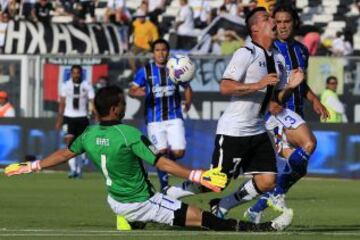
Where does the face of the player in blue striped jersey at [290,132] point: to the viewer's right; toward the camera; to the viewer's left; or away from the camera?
toward the camera

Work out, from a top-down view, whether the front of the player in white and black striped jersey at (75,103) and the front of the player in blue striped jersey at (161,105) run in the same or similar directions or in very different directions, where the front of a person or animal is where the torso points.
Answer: same or similar directions

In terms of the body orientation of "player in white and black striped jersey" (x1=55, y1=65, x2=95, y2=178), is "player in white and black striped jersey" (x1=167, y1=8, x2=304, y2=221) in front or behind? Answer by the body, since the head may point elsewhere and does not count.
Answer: in front

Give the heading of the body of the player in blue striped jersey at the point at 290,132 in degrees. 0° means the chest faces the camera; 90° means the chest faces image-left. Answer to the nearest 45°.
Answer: approximately 45°

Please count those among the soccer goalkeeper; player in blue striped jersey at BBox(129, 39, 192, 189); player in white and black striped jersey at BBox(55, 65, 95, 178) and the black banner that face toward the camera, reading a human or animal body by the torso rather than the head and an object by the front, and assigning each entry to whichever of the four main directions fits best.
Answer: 3

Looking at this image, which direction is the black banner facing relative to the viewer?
toward the camera

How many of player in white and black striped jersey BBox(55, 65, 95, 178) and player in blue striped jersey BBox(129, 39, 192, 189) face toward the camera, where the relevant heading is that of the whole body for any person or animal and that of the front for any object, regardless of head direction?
2

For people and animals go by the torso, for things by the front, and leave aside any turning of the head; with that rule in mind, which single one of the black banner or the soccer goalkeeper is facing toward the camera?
the black banner

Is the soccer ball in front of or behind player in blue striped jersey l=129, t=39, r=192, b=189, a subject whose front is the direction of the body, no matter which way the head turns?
in front

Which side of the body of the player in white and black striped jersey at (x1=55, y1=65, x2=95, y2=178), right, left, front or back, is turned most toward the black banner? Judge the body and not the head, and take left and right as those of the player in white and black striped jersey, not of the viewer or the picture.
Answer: back

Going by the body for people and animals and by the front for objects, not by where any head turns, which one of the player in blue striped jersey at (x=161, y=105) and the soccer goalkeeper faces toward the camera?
the player in blue striped jersey

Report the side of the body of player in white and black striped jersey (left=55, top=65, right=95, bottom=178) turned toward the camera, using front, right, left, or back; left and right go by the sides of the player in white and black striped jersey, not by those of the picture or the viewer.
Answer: front

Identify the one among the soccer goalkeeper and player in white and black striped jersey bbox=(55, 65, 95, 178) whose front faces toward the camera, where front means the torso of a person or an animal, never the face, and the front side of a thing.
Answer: the player in white and black striped jersey

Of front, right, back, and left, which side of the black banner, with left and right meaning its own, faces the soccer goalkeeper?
front
